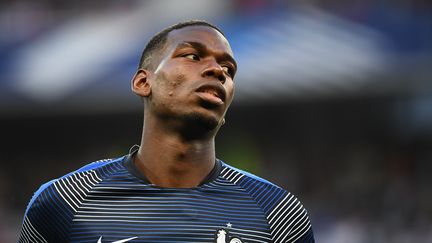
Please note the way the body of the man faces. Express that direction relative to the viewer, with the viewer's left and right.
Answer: facing the viewer
